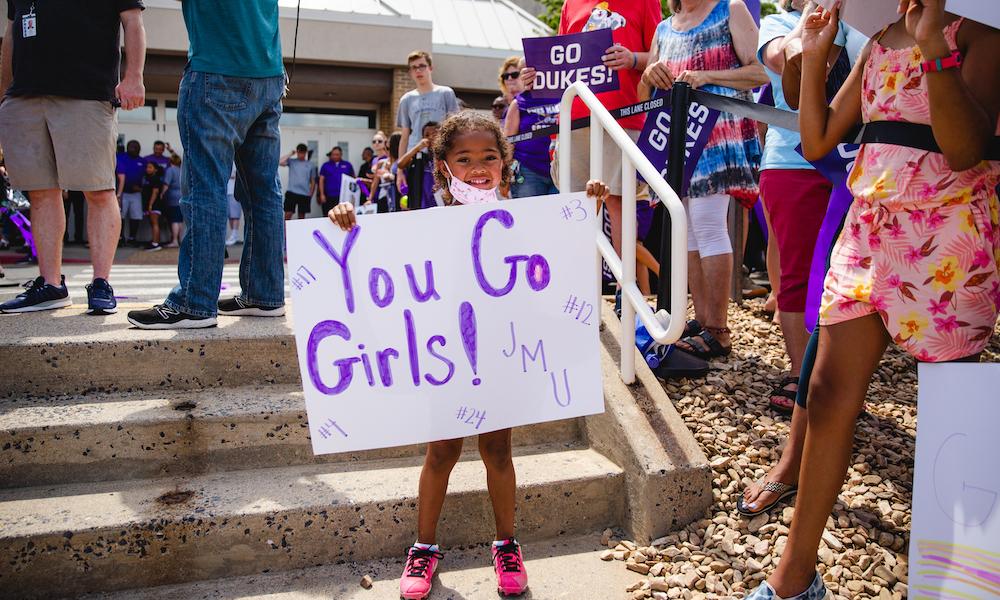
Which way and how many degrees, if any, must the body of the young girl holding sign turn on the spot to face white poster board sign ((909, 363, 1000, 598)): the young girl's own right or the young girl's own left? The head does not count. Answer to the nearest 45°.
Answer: approximately 45° to the young girl's own left

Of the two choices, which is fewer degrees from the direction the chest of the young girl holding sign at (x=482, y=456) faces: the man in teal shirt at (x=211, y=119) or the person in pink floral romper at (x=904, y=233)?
the person in pink floral romper

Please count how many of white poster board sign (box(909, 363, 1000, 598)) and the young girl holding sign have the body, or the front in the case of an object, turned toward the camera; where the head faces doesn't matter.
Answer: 2

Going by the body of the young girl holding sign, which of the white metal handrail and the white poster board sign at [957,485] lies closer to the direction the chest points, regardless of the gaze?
the white poster board sign

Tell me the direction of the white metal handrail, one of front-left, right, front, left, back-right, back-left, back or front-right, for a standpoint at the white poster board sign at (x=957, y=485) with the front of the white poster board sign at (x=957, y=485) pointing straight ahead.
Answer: back-right
